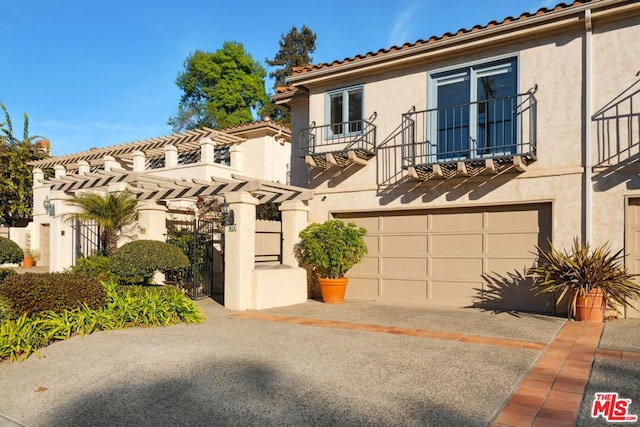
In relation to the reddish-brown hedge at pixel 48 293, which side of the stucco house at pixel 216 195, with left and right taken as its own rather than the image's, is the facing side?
front

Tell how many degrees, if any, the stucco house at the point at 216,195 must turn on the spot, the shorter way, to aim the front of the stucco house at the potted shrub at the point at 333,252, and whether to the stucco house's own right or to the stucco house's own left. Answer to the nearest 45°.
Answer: approximately 90° to the stucco house's own left

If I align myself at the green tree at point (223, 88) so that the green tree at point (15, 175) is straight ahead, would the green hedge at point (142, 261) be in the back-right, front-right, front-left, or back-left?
front-left

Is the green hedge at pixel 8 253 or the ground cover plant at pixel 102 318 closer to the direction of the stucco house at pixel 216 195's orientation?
the ground cover plant

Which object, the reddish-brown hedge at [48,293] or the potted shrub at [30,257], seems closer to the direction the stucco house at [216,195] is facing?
the reddish-brown hedge

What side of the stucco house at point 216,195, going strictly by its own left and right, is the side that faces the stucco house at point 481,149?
left

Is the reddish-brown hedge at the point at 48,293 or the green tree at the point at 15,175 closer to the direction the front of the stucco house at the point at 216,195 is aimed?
the reddish-brown hedge

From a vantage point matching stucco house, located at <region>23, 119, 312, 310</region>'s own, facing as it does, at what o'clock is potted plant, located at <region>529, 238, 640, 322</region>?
The potted plant is roughly at 9 o'clock from the stucco house.

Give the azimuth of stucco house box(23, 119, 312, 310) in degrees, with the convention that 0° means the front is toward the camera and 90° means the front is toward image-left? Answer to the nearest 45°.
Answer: approximately 45°

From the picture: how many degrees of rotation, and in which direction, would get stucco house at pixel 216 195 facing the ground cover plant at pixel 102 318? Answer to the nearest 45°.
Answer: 0° — it already faces it

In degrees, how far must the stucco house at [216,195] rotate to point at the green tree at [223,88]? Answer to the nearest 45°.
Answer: approximately 135° to its right

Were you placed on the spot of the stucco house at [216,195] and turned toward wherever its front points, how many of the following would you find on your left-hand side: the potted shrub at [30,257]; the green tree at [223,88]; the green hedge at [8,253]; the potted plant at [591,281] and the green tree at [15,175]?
1

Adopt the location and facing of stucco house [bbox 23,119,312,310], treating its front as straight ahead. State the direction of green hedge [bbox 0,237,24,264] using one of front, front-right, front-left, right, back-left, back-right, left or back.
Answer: right

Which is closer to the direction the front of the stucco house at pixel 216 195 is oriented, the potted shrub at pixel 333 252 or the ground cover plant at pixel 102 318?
the ground cover plant
